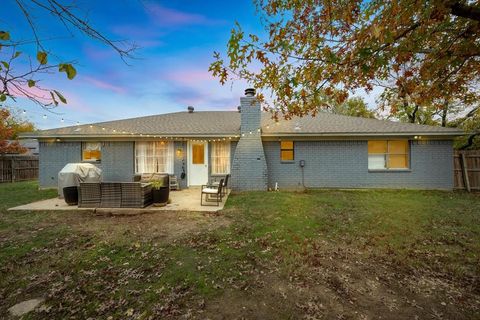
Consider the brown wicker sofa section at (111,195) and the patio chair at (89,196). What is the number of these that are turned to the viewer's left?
0

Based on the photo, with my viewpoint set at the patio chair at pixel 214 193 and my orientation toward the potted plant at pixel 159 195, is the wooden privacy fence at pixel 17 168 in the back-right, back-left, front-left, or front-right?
front-right

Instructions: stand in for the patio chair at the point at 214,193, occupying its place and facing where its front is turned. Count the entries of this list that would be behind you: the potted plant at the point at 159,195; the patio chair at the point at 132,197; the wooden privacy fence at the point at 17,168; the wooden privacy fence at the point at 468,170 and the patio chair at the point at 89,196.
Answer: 1

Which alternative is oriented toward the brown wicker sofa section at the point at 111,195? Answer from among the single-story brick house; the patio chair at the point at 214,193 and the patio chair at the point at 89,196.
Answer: the patio chair at the point at 214,193

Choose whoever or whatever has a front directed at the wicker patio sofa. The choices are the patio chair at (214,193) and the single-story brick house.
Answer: the patio chair

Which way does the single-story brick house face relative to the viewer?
away from the camera

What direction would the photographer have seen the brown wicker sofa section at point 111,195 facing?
facing away from the viewer

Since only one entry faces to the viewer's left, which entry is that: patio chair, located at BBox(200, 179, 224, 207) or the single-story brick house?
the patio chair

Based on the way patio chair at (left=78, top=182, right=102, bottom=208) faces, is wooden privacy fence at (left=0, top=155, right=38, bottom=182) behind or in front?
in front

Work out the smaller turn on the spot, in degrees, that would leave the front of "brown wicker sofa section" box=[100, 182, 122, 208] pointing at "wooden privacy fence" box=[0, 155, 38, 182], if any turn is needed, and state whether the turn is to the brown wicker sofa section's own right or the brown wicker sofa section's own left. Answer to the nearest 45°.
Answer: approximately 45° to the brown wicker sofa section's own left
